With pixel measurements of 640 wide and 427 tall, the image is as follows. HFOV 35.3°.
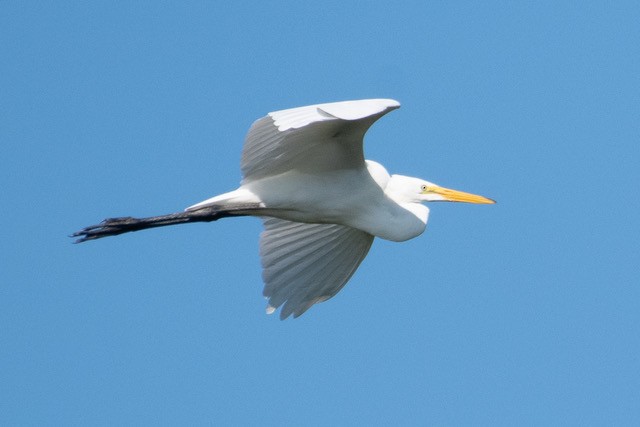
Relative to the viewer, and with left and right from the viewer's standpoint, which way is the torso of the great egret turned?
facing to the right of the viewer
